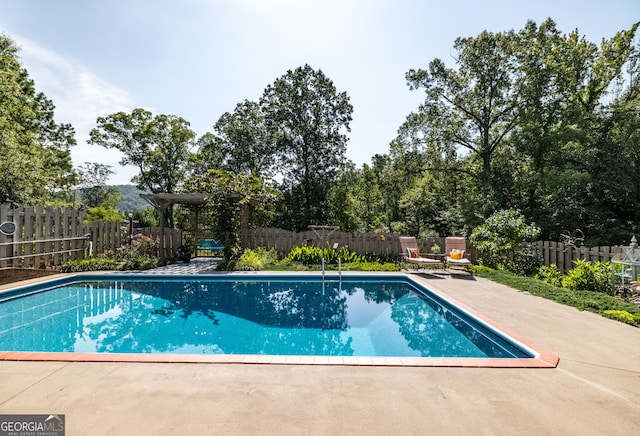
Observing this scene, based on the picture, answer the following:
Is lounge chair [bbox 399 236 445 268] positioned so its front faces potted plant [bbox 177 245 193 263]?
no

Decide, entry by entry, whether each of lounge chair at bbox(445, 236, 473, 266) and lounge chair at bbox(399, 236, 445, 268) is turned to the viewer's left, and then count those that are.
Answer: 0

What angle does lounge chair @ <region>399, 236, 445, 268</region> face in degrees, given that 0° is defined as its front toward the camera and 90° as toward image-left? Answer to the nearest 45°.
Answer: approximately 315°

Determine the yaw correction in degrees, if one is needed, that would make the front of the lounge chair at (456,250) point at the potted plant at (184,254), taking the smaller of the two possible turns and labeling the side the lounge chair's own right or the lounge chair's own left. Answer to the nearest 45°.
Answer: approximately 90° to the lounge chair's own right

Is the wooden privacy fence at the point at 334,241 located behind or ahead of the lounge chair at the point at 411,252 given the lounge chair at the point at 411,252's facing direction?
behind

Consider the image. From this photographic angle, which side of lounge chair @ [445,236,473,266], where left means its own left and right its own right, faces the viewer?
front

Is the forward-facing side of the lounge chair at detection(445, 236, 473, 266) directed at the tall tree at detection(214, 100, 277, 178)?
no

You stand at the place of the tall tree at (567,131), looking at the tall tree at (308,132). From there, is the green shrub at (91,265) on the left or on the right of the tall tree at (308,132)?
left

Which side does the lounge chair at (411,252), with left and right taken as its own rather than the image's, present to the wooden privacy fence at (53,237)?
right

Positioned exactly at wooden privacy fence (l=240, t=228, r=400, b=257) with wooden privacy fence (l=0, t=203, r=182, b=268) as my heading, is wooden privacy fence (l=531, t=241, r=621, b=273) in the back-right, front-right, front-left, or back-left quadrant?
back-left

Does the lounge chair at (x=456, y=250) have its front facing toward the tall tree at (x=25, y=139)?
no
